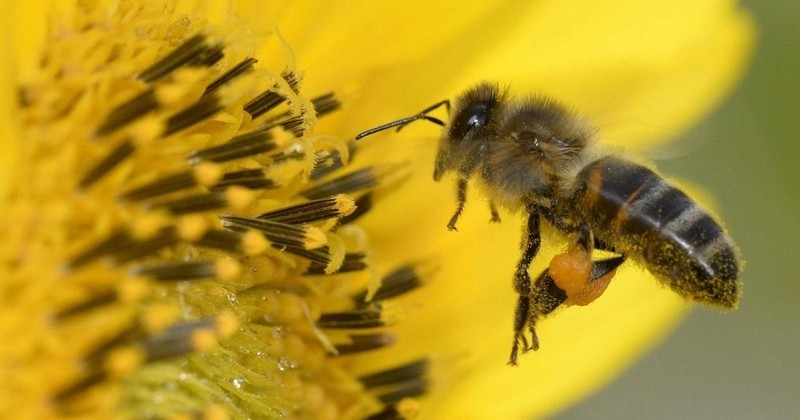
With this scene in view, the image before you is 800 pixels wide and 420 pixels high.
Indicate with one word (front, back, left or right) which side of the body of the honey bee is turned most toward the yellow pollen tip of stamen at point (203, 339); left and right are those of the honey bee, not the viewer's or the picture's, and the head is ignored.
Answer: front

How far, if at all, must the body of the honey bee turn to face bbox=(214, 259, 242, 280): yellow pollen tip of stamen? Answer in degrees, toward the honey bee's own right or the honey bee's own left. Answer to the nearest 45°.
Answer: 0° — it already faces it

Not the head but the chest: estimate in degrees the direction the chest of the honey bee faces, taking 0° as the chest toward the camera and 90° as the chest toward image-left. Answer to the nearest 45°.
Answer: approximately 90°
